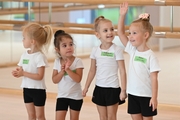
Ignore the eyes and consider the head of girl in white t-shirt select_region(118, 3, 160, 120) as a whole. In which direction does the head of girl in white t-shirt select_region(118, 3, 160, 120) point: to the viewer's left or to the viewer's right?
to the viewer's left

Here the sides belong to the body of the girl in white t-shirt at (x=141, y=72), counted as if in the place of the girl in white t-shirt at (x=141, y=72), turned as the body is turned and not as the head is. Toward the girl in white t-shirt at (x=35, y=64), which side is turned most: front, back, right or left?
right

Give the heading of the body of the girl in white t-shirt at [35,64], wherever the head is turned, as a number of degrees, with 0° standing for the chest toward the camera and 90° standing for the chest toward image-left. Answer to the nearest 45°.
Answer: approximately 45°

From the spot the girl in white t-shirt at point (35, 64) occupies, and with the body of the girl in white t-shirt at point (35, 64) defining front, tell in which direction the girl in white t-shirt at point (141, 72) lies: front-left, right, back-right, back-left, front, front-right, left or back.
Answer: left

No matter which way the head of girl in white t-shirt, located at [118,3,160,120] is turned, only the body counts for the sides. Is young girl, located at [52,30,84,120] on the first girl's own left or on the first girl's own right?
on the first girl's own right

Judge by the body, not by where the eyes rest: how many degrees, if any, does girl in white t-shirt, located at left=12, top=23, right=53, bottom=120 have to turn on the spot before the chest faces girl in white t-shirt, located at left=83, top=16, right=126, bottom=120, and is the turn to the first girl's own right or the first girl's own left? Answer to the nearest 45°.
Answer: approximately 90° to the first girl's own left
